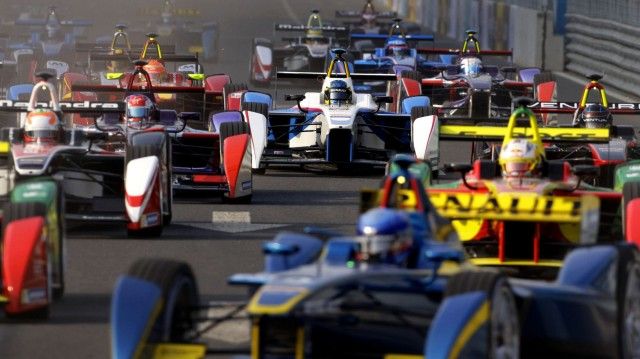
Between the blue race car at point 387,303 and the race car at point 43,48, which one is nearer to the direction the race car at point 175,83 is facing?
the blue race car

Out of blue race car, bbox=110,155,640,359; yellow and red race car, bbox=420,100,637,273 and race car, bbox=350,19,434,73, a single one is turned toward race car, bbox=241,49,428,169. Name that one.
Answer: race car, bbox=350,19,434,73

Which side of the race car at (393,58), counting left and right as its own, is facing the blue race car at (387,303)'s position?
front

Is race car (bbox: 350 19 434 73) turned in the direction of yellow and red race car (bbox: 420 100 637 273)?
yes

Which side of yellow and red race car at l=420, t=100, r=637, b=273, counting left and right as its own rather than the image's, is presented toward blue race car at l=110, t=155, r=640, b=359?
front

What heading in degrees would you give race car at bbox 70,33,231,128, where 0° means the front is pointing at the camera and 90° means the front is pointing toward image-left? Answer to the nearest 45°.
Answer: approximately 0°

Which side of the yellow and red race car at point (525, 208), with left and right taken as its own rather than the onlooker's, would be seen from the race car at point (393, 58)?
back

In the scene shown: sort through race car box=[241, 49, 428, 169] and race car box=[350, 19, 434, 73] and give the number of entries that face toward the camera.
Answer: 2

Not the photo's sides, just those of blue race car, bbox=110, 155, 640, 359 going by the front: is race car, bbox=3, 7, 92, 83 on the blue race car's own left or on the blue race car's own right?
on the blue race car's own right
